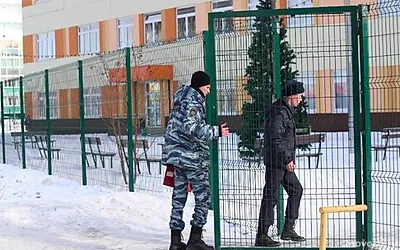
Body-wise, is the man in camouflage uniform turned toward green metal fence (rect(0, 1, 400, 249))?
yes

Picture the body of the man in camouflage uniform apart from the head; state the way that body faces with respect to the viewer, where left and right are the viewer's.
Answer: facing to the right of the viewer

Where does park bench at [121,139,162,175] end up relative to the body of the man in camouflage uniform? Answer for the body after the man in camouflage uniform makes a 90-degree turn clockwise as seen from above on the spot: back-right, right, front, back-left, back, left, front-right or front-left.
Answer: back

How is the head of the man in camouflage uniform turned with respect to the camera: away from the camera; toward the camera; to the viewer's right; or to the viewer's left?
to the viewer's right

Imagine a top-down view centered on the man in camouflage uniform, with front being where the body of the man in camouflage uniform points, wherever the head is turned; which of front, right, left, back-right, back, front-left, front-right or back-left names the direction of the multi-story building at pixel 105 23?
left

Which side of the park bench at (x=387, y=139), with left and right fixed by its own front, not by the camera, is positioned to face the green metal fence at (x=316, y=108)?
front

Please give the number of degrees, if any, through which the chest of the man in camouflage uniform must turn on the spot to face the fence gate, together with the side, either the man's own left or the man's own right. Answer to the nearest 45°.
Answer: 0° — they already face it

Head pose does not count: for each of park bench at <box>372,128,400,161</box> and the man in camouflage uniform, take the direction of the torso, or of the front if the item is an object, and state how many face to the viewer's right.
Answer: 1

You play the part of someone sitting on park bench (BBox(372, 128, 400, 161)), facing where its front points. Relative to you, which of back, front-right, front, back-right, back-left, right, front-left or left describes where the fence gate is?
front
